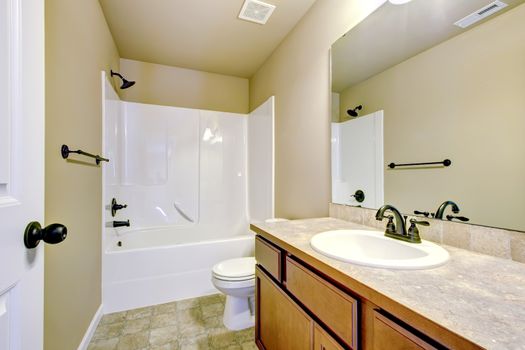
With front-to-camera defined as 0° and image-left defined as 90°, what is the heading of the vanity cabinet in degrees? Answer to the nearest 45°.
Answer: approximately 45°

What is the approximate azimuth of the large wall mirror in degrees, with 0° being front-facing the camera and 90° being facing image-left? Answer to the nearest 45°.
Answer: approximately 45°
